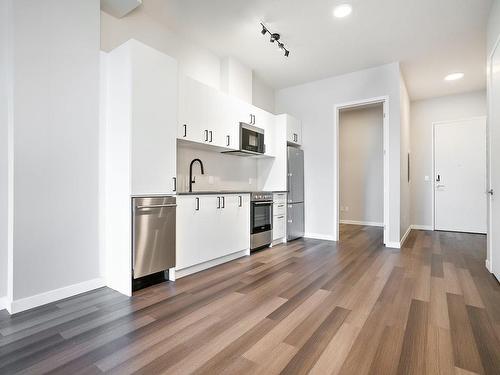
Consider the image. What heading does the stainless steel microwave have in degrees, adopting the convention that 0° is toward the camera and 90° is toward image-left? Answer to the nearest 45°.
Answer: approximately 315°

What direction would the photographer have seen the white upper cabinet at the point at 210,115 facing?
facing the viewer and to the right of the viewer

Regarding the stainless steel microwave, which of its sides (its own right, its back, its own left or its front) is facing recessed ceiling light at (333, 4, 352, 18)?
front

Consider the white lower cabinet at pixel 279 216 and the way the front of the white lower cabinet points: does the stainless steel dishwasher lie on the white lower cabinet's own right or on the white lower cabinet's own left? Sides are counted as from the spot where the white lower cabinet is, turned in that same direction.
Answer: on the white lower cabinet's own right

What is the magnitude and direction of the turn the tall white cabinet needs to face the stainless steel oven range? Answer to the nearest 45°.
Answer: approximately 90° to its left

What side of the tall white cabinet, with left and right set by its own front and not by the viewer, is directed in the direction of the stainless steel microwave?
left

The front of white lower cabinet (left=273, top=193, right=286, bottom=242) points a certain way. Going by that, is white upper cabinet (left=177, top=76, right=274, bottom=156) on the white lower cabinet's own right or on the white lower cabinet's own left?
on the white lower cabinet's own right

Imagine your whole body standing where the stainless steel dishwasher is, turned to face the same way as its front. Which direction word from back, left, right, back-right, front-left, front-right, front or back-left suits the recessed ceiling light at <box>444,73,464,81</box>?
front-left
